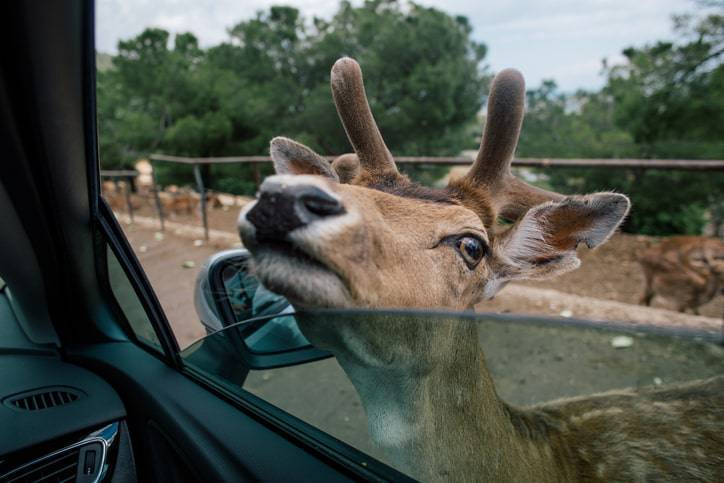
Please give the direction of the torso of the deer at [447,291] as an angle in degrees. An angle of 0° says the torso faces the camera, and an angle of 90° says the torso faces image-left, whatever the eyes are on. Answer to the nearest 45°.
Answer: approximately 45°

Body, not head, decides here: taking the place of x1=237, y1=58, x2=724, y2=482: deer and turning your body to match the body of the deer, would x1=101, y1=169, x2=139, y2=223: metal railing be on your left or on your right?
on your right

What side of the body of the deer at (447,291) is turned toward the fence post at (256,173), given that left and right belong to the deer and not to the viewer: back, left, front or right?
right

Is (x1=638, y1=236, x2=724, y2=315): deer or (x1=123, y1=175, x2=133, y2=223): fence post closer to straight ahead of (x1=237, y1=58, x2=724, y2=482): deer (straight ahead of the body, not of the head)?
the fence post

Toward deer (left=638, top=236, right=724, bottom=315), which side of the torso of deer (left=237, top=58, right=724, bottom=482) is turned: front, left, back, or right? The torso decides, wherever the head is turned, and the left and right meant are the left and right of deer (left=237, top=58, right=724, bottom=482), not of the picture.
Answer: back
